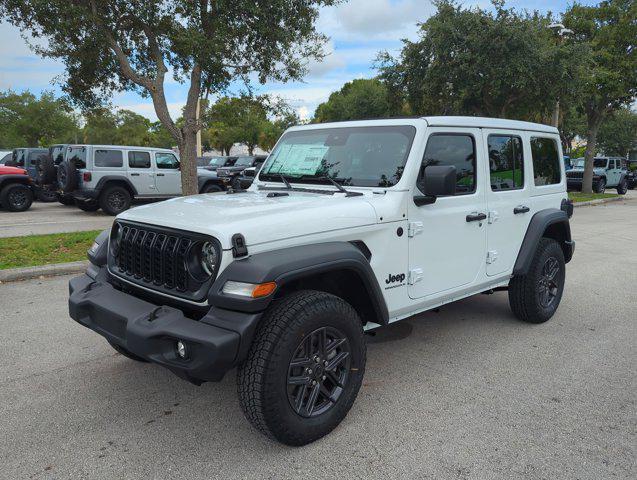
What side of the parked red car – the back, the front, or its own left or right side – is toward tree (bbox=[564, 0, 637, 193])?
front

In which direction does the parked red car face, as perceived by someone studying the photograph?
facing to the right of the viewer

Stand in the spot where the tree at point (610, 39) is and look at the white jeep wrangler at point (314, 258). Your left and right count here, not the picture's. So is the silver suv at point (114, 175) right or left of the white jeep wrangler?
right

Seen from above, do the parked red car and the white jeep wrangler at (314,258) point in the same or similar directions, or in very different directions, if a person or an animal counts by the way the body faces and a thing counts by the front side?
very different directions

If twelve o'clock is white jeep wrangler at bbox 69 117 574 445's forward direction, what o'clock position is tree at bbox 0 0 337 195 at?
The tree is roughly at 4 o'clock from the white jeep wrangler.

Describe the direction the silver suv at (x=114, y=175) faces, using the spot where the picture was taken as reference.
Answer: facing away from the viewer and to the right of the viewer

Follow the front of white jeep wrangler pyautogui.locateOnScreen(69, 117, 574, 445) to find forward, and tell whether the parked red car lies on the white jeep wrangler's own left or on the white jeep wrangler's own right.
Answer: on the white jeep wrangler's own right

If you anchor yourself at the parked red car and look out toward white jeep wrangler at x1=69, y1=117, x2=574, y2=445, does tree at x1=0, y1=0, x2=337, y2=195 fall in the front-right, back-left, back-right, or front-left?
front-left

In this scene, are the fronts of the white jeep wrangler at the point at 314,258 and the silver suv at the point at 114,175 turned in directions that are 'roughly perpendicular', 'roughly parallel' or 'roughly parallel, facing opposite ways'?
roughly parallel, facing opposite ways

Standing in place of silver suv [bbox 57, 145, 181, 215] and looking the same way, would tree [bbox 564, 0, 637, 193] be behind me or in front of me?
in front

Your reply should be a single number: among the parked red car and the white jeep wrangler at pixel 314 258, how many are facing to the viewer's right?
1

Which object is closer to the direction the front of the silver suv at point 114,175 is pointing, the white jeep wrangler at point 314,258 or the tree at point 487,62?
the tree
